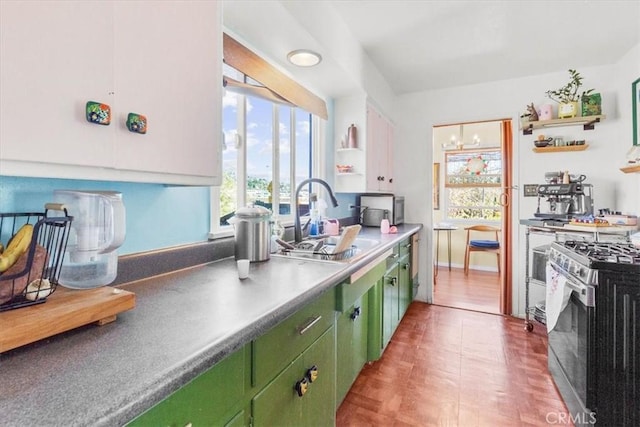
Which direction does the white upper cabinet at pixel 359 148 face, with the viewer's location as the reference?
facing to the right of the viewer

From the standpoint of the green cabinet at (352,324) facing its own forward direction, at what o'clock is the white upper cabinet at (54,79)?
The white upper cabinet is roughly at 4 o'clock from the green cabinet.

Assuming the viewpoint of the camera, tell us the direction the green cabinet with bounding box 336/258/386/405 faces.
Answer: facing to the right of the viewer

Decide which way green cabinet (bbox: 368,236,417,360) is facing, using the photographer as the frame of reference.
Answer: facing to the right of the viewer

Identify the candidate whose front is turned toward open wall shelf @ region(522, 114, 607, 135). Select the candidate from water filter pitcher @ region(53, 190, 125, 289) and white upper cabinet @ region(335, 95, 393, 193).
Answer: the white upper cabinet

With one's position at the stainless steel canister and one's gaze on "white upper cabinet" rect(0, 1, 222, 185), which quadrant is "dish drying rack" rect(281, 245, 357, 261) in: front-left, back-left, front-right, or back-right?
back-left

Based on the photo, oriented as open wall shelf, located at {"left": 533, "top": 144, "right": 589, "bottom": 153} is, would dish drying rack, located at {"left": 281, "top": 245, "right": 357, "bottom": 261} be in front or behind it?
in front

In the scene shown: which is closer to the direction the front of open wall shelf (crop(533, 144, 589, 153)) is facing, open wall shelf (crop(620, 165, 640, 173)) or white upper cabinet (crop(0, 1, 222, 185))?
the white upper cabinet

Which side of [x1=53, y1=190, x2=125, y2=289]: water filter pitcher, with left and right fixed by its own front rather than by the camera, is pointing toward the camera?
left

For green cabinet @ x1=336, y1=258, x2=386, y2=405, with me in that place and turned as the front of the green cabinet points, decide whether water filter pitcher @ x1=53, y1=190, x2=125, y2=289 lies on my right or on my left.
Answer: on my right

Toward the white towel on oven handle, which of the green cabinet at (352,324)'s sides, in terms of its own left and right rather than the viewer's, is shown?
front

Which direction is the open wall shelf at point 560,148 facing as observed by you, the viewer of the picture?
facing the viewer

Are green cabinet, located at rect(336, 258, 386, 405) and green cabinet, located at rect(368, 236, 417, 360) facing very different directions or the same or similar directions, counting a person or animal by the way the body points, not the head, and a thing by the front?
same or similar directions
